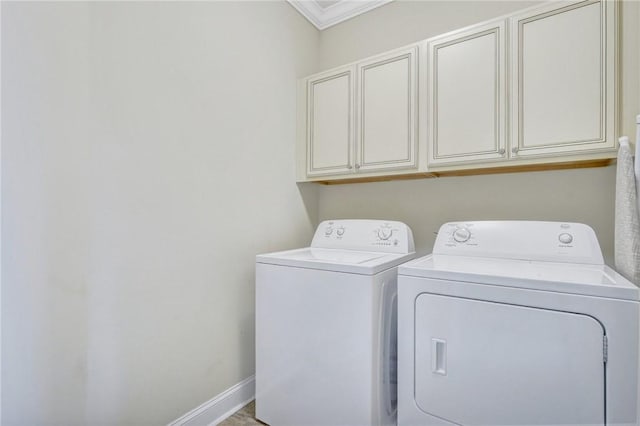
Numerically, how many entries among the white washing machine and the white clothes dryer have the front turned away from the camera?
0

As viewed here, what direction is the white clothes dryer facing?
toward the camera

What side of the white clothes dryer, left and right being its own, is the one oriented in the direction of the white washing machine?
right

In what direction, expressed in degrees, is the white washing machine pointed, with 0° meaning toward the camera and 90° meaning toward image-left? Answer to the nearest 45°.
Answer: approximately 45°

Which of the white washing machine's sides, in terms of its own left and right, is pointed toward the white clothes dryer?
left
